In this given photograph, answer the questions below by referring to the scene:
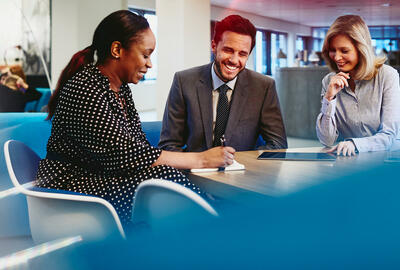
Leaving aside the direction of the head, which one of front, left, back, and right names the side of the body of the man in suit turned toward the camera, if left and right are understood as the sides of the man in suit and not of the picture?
front

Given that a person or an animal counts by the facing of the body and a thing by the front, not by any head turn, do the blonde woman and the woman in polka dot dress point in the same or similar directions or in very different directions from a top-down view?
very different directions

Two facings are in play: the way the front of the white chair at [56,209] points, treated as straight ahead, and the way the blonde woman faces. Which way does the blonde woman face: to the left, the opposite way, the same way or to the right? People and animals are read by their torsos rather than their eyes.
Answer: the opposite way

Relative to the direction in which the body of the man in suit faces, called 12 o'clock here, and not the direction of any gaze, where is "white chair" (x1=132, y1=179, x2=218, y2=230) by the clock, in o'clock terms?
The white chair is roughly at 12 o'clock from the man in suit.

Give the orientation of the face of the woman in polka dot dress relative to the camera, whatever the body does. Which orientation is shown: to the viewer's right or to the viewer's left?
to the viewer's right

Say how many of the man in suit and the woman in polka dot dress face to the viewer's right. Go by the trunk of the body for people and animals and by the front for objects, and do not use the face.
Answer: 1

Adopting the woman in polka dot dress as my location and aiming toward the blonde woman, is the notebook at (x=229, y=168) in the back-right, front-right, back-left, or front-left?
front-right

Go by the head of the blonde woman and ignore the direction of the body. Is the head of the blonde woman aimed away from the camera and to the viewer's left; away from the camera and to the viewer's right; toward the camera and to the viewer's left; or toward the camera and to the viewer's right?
toward the camera and to the viewer's left

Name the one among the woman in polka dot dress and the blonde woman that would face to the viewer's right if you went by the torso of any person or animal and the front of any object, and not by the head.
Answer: the woman in polka dot dress

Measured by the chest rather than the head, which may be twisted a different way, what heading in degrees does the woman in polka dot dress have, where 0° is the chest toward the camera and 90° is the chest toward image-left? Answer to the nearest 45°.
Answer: approximately 270°

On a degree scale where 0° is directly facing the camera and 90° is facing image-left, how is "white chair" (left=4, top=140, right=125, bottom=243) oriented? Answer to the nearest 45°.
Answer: approximately 270°

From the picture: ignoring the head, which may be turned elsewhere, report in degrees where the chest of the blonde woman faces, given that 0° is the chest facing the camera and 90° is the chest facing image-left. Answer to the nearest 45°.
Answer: approximately 45°

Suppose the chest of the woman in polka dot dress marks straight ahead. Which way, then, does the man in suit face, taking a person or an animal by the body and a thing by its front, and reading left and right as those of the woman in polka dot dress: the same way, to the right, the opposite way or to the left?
to the right
